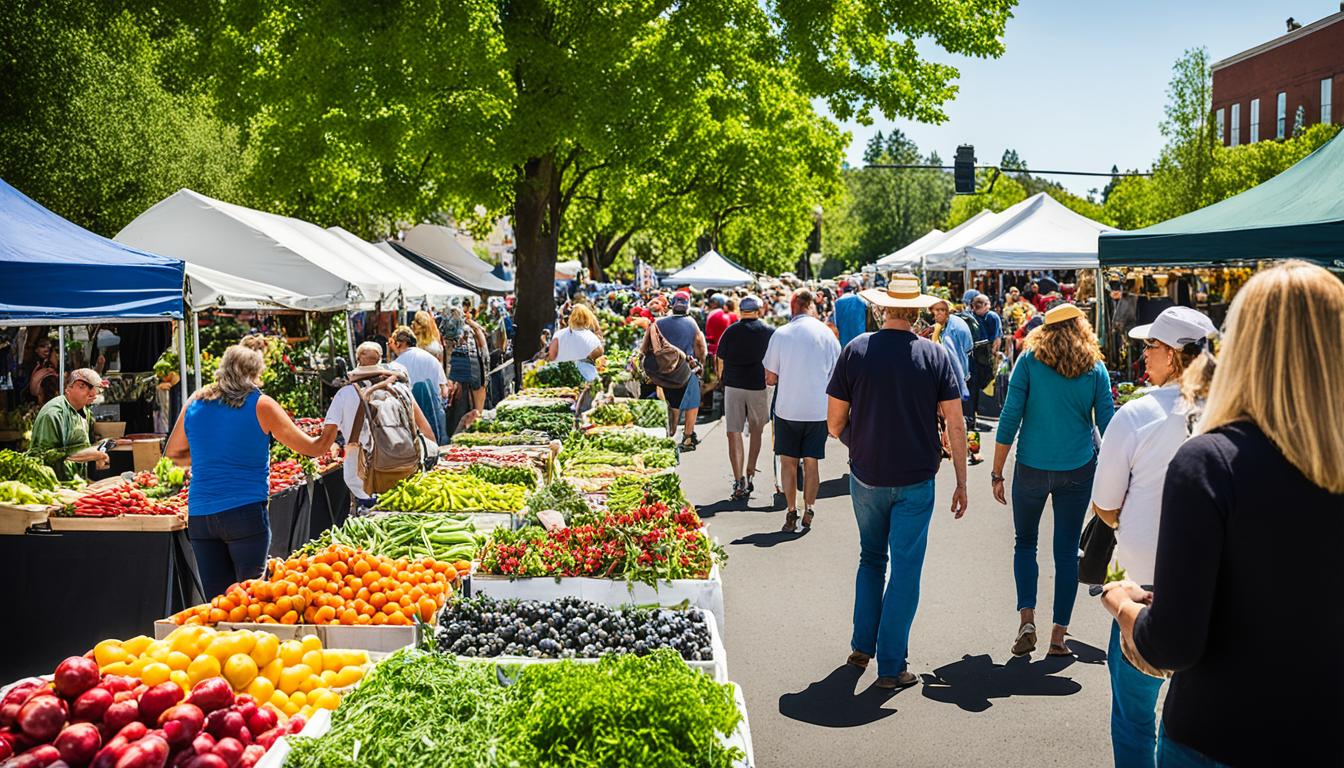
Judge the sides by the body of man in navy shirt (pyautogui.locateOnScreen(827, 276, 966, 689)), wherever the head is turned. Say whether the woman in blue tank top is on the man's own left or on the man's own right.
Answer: on the man's own left

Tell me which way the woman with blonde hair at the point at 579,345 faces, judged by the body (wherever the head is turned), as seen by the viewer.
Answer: away from the camera

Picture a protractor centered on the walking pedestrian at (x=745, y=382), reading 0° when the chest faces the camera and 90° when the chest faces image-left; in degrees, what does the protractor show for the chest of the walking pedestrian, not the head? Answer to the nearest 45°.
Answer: approximately 180°

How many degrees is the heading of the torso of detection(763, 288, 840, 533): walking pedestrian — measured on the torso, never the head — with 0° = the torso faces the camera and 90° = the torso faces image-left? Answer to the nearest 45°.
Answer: approximately 180°

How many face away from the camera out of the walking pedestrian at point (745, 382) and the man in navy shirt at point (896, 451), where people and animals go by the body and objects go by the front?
2

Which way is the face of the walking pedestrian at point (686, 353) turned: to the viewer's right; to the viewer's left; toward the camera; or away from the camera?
away from the camera

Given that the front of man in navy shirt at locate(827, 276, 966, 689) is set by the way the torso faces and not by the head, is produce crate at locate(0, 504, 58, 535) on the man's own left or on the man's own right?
on the man's own left

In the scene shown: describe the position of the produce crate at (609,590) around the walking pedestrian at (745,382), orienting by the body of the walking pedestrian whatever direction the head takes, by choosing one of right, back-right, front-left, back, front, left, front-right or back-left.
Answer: back

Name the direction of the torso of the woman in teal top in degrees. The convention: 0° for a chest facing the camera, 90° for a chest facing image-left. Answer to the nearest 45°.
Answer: approximately 180°

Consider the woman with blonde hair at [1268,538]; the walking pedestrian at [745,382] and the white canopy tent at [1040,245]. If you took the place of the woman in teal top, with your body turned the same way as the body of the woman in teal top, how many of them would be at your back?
1

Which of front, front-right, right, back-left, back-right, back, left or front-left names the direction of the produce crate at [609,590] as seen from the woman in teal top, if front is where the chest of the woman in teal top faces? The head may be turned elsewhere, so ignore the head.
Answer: back-left

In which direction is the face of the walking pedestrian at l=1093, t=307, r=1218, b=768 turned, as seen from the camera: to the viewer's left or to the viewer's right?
to the viewer's left

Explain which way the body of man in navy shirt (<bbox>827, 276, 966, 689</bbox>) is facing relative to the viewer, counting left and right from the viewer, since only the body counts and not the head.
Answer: facing away from the viewer
